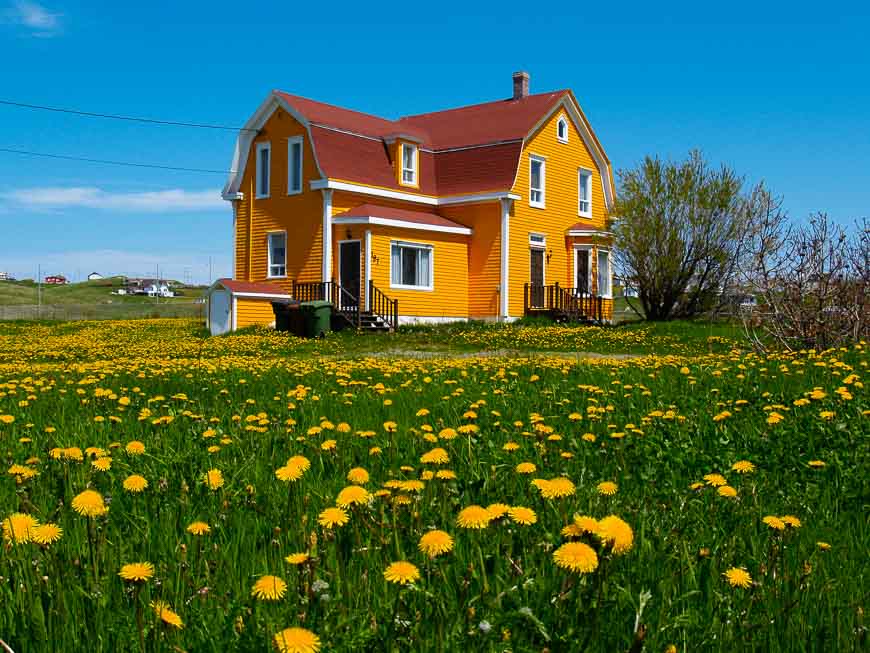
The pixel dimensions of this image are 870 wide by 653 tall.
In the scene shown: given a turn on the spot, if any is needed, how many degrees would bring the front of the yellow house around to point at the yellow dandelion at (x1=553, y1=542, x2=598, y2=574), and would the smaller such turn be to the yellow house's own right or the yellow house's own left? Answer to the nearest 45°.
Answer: approximately 45° to the yellow house's own right

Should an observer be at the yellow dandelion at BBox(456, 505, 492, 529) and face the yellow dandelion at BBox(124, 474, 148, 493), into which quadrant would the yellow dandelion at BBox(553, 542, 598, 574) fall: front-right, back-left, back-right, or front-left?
back-left

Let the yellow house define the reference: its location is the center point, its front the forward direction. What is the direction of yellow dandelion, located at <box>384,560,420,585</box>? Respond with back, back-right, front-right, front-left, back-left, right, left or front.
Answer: front-right

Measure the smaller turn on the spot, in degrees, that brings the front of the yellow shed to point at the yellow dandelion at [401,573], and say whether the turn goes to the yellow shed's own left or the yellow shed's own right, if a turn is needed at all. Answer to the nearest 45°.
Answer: approximately 45° to the yellow shed's own left

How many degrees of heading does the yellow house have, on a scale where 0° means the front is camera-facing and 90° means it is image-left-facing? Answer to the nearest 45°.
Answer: approximately 315°

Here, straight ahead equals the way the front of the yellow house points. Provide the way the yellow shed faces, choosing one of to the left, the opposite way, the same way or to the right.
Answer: to the right

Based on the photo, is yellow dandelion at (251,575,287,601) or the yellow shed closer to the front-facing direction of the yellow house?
the yellow dandelion

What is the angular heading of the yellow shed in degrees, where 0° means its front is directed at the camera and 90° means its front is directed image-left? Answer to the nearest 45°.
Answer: approximately 45°

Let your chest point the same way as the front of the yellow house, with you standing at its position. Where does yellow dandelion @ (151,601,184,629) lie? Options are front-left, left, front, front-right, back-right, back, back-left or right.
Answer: front-right

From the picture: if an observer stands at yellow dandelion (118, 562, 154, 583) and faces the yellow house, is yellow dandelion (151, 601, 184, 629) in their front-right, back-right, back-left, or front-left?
back-right
